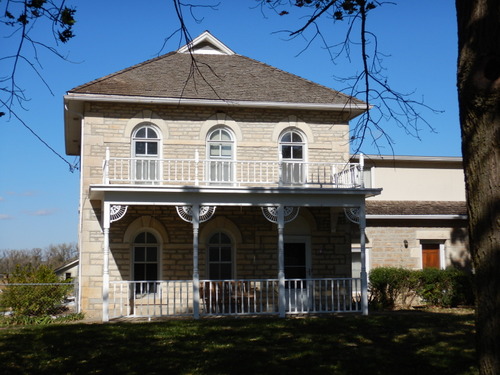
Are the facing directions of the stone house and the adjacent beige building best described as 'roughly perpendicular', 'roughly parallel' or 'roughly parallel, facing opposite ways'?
roughly parallel

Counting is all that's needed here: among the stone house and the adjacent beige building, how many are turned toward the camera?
2

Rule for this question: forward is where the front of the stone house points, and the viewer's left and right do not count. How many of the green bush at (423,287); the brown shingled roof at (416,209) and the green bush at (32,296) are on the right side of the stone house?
1

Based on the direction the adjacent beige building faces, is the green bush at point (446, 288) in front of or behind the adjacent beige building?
in front

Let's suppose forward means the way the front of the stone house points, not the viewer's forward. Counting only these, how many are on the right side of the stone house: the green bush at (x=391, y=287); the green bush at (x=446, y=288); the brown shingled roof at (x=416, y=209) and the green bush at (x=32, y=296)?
1

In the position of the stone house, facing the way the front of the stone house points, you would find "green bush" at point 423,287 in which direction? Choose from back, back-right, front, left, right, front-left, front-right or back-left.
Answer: left

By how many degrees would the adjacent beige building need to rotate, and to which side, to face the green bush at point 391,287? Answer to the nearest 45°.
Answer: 0° — it already faces it

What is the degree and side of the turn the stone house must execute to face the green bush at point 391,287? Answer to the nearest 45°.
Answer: approximately 90° to its left

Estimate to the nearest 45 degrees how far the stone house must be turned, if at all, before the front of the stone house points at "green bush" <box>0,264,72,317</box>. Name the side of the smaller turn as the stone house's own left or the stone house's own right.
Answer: approximately 90° to the stone house's own right

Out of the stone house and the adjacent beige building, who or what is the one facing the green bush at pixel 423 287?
the adjacent beige building

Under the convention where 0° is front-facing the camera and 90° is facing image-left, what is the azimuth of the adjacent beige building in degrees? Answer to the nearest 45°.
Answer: approximately 0°

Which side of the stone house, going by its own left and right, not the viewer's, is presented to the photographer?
front

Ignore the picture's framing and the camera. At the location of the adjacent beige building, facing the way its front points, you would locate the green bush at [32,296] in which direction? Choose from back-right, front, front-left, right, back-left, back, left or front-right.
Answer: front-right

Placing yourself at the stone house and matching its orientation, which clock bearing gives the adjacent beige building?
The adjacent beige building is roughly at 8 o'clock from the stone house.

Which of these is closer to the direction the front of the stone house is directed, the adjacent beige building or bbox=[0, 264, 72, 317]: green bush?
the green bush
